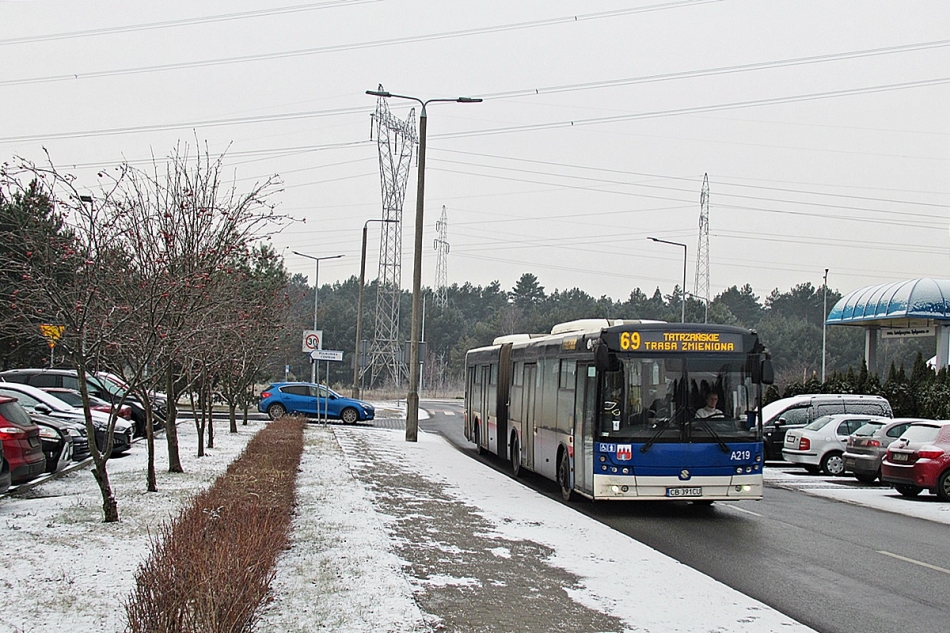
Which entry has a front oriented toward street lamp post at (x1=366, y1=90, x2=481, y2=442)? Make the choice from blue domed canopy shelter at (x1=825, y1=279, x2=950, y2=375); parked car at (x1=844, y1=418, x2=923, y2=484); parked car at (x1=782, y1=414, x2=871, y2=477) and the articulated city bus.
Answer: the blue domed canopy shelter

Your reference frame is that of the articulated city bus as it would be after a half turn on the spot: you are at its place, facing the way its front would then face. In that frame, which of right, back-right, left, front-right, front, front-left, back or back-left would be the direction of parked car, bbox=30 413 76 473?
left

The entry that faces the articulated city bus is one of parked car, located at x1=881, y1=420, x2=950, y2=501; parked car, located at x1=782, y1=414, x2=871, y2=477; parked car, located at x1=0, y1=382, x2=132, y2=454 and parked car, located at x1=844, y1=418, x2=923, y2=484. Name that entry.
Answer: parked car, located at x1=0, y1=382, x2=132, y2=454

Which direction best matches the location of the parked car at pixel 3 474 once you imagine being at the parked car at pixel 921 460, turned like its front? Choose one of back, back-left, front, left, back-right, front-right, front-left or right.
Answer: back

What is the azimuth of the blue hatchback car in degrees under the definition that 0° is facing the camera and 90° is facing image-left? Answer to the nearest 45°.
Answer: approximately 270°

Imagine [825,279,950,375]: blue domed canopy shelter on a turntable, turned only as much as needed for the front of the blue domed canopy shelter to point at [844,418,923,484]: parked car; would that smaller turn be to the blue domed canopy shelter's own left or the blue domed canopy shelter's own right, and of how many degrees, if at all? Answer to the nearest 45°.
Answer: approximately 45° to the blue domed canopy shelter's own left

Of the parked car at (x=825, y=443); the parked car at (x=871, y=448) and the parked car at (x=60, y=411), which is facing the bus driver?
the parked car at (x=60, y=411)

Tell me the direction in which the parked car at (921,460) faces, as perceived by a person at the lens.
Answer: facing away from the viewer and to the right of the viewer

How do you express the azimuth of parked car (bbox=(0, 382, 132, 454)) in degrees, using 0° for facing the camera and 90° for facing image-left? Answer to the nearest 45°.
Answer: approximately 315°

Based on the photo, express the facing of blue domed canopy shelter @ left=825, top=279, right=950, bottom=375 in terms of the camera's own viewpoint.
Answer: facing the viewer and to the left of the viewer
